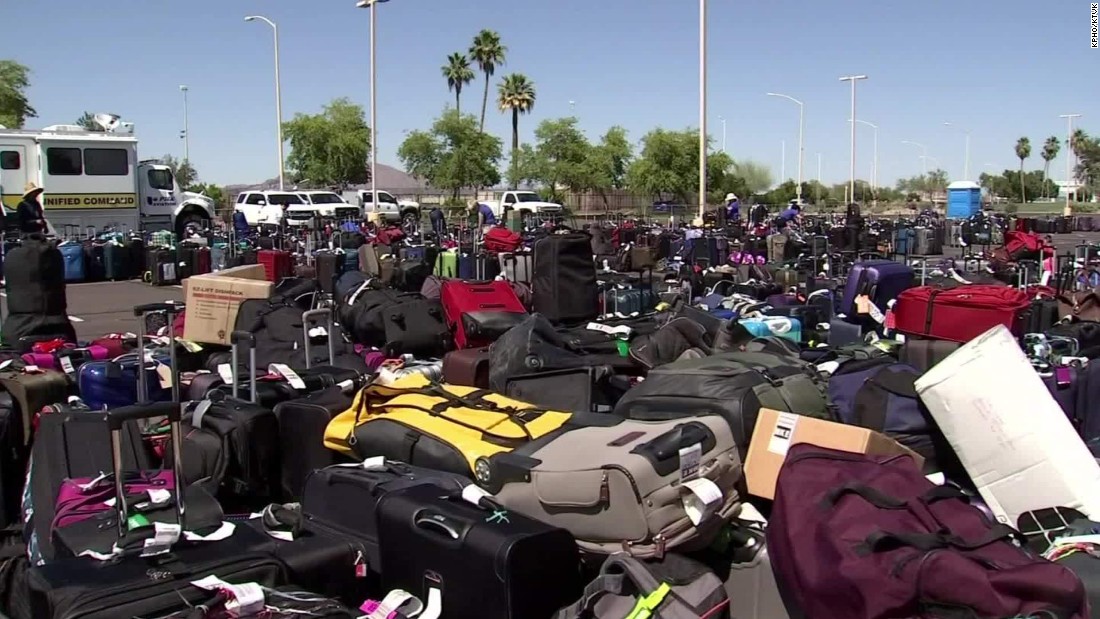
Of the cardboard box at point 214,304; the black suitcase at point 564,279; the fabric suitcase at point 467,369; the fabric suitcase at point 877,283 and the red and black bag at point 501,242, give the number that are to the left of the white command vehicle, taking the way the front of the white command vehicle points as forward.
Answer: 0

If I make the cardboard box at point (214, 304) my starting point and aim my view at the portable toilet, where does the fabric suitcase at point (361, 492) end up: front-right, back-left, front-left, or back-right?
back-right

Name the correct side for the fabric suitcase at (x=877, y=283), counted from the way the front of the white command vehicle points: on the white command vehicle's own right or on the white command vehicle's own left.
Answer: on the white command vehicle's own right

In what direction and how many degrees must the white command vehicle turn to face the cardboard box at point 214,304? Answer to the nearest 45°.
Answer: approximately 90° to its right

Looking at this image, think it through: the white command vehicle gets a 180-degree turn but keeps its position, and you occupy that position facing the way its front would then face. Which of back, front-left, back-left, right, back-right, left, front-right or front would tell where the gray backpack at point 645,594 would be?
left

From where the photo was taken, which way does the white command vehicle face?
to the viewer's right

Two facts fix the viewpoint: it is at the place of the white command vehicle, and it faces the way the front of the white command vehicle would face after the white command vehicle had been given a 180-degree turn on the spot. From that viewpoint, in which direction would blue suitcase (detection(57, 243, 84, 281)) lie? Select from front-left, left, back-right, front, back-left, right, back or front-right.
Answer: left

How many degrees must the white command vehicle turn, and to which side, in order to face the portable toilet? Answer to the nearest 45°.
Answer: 0° — it already faces it

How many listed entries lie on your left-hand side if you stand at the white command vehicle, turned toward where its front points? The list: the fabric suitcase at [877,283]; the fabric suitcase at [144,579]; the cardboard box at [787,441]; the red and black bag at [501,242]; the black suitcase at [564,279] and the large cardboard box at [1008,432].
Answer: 0

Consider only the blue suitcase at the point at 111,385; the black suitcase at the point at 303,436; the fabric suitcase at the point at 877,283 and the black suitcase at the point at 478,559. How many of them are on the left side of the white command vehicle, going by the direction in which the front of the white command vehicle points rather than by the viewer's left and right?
0

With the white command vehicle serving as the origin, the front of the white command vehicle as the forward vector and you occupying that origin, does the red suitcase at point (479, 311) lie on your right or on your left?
on your right

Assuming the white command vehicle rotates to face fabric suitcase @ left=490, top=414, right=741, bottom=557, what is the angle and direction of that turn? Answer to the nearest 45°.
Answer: approximately 90° to its right

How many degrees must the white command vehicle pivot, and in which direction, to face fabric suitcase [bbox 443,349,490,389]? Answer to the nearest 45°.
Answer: approximately 90° to its right

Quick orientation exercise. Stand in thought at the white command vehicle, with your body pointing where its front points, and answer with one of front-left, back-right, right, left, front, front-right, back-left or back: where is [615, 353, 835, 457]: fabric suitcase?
right

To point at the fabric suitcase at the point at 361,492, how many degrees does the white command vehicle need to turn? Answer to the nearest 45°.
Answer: approximately 90° to its right

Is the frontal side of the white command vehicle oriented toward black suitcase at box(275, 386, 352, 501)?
no

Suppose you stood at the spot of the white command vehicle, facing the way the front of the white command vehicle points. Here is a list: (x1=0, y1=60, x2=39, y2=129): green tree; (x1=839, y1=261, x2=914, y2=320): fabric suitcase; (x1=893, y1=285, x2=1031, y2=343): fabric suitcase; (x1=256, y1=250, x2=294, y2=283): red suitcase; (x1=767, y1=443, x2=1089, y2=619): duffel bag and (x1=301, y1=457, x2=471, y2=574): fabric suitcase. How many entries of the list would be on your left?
1

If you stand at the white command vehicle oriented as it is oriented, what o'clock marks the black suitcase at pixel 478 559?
The black suitcase is roughly at 3 o'clock from the white command vehicle.
